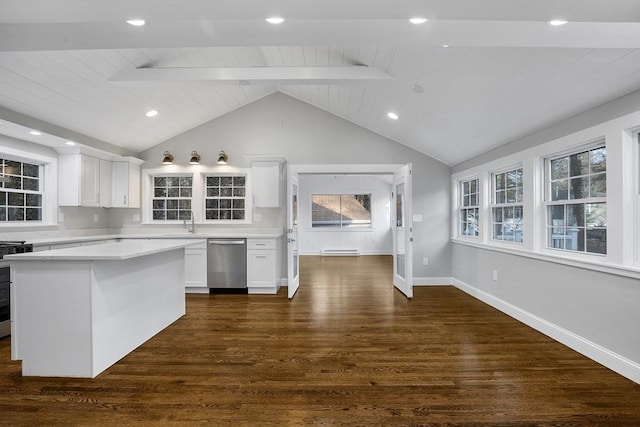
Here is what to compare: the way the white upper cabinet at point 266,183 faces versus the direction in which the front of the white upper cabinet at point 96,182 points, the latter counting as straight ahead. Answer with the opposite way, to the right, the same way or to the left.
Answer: to the right

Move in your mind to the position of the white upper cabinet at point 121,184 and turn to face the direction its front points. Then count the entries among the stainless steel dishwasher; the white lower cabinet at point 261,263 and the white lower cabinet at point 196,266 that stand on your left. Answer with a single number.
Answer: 3

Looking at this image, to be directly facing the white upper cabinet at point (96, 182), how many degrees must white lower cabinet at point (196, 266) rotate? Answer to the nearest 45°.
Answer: approximately 90° to its right

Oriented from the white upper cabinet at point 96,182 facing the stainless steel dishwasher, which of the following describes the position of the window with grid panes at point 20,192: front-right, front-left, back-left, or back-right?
back-right

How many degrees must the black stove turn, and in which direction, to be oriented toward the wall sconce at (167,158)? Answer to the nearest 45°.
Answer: approximately 90° to its left

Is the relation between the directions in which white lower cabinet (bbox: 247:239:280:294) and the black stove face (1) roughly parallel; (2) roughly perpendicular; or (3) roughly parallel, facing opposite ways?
roughly perpendicular
